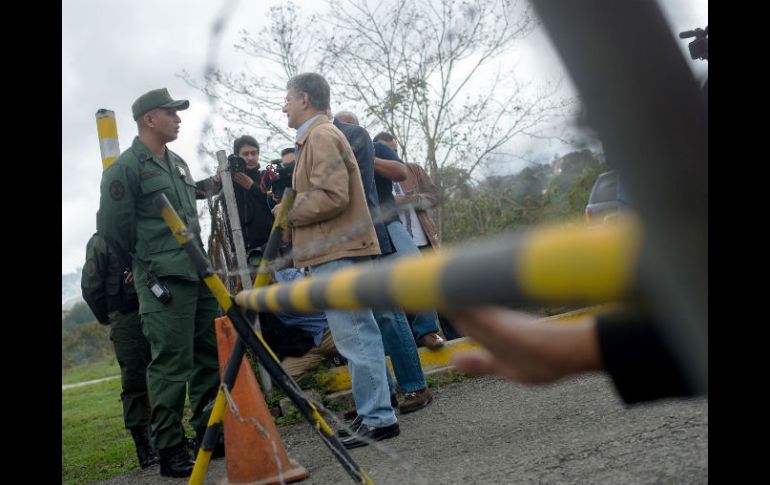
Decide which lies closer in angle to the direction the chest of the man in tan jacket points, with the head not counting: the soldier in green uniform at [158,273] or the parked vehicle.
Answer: the soldier in green uniform

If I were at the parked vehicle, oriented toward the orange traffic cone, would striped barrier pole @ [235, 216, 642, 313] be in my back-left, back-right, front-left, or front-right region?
front-left

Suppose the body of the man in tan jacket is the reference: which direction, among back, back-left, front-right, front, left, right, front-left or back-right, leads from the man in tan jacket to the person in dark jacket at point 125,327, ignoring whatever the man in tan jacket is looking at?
front-right

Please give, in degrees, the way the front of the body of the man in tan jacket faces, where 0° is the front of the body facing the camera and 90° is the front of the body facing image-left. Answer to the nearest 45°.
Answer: approximately 90°

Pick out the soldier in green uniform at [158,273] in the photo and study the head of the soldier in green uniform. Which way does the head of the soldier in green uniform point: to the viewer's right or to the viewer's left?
to the viewer's right

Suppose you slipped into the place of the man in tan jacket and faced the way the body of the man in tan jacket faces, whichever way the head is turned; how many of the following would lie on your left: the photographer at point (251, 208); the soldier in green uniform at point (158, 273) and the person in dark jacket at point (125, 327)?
0

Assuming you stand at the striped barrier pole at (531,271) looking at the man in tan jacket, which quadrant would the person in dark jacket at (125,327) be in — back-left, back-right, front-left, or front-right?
front-left

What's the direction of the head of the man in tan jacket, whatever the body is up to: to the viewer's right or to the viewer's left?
to the viewer's left

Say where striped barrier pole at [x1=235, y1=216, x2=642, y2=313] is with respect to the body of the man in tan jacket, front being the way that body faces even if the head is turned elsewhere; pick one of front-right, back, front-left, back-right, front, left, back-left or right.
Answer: left

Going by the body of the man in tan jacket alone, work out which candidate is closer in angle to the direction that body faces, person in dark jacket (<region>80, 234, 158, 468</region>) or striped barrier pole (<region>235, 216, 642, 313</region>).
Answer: the person in dark jacket

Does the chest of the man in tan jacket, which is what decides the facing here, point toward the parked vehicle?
no

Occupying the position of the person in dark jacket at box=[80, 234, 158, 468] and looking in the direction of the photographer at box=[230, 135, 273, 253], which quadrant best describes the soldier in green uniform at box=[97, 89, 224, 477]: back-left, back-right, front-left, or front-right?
back-right
